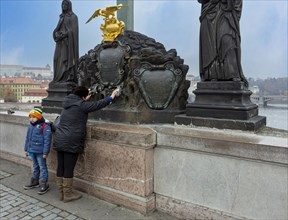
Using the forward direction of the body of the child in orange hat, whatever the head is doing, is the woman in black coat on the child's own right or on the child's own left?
on the child's own left

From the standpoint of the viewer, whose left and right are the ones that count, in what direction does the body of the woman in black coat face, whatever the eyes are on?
facing away from the viewer and to the right of the viewer

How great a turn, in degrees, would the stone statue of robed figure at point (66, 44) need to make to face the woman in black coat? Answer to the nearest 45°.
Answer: approximately 45° to its left

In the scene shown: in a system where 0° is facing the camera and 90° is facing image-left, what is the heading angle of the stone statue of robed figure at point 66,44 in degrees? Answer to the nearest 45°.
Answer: approximately 45°

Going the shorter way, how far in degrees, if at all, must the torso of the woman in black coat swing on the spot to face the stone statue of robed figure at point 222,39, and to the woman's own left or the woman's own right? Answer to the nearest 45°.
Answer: approximately 45° to the woman's own right

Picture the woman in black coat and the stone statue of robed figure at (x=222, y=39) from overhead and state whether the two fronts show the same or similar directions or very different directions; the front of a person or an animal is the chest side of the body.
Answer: very different directions
